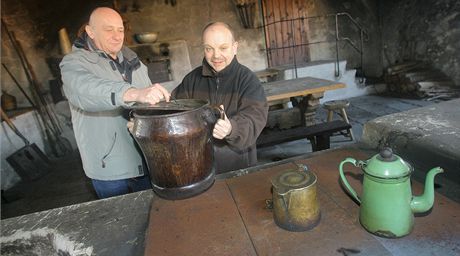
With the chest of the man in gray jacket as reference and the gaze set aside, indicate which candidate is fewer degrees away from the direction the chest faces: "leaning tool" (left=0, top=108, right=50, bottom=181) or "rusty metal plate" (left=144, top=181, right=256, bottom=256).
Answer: the rusty metal plate

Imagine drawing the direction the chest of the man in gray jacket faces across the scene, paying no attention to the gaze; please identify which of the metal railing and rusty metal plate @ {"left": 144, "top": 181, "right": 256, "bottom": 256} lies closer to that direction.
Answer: the rusty metal plate

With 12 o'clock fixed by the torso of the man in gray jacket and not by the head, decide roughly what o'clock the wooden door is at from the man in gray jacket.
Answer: The wooden door is roughly at 9 o'clock from the man in gray jacket.

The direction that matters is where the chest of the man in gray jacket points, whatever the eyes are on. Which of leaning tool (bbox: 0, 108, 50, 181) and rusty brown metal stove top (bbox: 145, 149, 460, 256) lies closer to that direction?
the rusty brown metal stove top

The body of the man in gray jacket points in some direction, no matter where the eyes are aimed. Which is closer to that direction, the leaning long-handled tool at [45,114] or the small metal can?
the small metal can

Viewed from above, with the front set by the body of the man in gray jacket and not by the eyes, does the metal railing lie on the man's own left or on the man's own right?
on the man's own left

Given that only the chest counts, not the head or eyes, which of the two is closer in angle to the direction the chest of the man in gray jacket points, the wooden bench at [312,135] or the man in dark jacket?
the man in dark jacket

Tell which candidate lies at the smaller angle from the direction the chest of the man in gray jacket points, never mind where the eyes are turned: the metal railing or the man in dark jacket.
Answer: the man in dark jacket

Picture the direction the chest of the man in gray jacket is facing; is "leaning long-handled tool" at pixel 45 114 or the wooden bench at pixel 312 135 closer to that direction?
the wooden bench

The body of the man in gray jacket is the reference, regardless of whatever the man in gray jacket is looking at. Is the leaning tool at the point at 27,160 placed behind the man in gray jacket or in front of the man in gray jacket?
behind

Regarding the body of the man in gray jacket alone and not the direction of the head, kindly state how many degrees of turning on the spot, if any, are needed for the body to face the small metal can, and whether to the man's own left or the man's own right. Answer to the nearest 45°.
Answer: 0° — they already face it

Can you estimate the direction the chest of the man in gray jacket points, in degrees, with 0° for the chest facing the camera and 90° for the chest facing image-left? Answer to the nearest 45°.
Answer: approximately 315°
